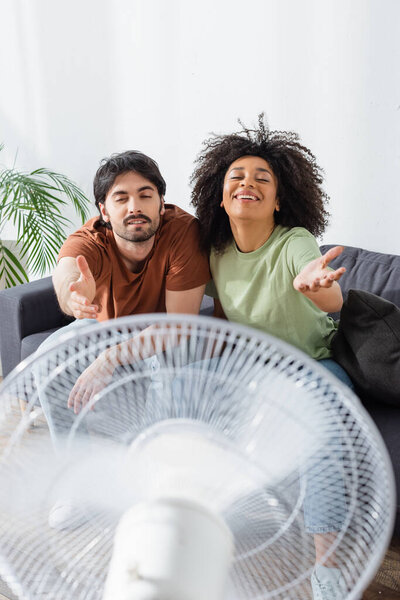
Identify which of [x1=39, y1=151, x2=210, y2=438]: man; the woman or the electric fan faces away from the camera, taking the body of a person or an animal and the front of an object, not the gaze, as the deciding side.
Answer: the electric fan

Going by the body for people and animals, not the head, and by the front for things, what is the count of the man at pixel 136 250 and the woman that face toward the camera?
2

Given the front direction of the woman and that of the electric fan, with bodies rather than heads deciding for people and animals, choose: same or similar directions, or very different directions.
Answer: very different directions

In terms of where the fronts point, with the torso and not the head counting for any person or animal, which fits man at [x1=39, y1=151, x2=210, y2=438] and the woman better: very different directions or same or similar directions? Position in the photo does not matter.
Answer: same or similar directions

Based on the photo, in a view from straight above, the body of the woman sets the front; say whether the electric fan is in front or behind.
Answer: in front

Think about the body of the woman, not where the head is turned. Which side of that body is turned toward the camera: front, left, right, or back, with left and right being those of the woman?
front

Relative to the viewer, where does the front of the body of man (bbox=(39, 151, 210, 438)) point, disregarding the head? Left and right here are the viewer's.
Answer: facing the viewer

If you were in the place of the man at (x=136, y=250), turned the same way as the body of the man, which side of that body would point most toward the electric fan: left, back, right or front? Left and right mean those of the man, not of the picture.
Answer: front

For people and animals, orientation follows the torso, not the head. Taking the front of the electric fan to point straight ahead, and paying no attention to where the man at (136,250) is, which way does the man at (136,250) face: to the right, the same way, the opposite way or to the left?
the opposite way

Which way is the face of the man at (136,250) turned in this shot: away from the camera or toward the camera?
toward the camera

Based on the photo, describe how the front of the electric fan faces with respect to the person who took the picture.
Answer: facing away from the viewer

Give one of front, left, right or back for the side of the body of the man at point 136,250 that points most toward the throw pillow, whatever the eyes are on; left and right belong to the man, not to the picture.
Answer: left
